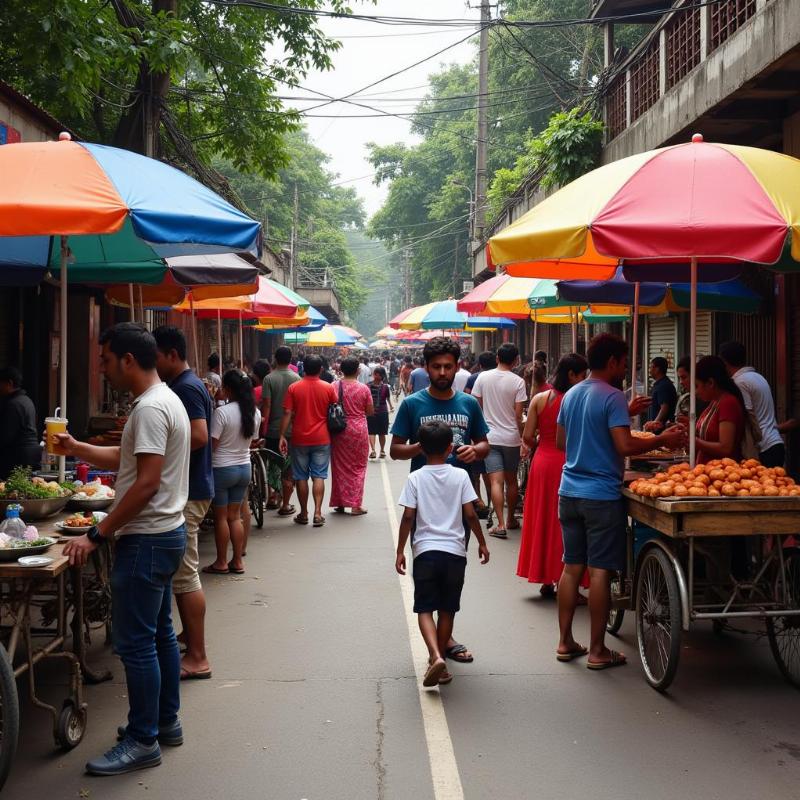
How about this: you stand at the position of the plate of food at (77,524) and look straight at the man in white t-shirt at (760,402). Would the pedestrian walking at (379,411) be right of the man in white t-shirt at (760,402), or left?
left

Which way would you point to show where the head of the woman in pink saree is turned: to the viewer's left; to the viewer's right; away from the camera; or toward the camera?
away from the camera

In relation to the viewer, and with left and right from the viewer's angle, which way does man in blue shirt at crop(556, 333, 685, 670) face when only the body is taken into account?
facing away from the viewer and to the right of the viewer

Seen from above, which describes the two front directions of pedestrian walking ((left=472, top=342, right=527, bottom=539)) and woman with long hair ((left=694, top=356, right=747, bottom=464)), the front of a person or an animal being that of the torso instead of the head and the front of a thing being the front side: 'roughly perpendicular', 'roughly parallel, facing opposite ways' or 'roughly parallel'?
roughly perpendicular

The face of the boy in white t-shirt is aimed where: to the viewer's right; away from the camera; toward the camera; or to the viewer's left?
away from the camera

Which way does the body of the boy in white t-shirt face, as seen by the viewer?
away from the camera

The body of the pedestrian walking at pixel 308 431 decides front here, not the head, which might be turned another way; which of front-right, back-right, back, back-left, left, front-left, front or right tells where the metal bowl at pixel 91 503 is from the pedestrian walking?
back

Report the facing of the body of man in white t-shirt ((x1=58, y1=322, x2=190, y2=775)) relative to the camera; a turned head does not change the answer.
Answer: to the viewer's left

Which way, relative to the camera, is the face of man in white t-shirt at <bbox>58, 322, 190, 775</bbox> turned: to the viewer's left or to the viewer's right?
to the viewer's left

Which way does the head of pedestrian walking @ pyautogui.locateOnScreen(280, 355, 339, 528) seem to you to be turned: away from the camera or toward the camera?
away from the camera

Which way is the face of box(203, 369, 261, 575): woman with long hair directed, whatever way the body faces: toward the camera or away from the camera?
away from the camera
